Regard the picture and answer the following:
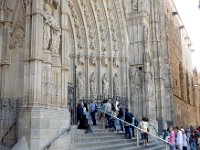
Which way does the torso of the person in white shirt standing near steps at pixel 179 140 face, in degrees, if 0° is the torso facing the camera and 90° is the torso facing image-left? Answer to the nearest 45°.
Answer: approximately 90°

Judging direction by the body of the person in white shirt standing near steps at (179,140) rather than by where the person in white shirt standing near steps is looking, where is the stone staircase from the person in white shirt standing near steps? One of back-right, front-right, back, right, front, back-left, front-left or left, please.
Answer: front-left
